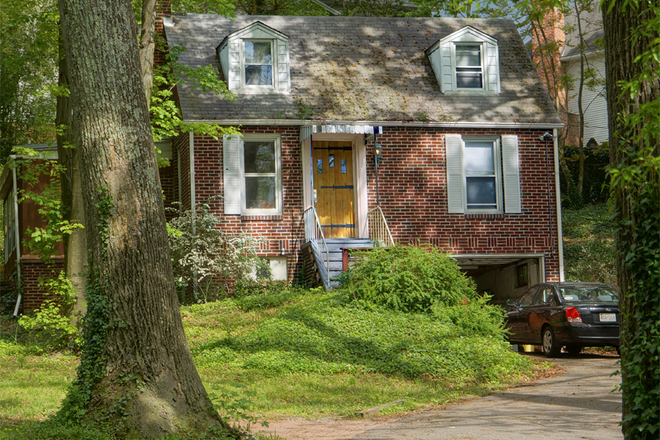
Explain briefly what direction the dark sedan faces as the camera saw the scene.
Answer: facing away from the viewer and to the left of the viewer

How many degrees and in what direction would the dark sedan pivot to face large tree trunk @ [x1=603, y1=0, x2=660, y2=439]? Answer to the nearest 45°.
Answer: approximately 135° to its left

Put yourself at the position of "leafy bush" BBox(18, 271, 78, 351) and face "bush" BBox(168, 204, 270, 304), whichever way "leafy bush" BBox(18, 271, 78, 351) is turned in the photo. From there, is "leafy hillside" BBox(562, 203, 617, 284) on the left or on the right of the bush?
right

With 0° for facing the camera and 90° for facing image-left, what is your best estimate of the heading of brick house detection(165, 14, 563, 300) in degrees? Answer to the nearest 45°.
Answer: approximately 0°

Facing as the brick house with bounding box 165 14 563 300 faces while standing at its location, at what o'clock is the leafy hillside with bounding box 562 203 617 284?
The leafy hillside is roughly at 8 o'clock from the brick house.

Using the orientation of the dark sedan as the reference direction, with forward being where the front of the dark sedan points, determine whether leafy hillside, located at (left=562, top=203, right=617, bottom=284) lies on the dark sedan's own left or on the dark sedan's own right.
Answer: on the dark sedan's own right

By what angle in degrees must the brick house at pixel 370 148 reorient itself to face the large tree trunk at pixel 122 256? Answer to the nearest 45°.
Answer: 0° — it already faces it

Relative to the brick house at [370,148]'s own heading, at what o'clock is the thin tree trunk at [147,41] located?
The thin tree trunk is roughly at 1 o'clock from the brick house.

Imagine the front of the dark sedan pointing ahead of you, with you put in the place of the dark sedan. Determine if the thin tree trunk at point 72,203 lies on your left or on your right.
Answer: on your left

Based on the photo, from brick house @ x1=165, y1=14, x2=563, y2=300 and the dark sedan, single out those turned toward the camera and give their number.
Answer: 1

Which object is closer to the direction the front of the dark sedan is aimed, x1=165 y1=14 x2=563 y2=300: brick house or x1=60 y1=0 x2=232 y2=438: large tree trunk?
the brick house

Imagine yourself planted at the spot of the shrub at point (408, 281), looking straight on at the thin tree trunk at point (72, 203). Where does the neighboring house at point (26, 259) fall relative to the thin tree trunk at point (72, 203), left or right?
right

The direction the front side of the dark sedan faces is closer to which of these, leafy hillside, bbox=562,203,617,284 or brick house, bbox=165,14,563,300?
the brick house

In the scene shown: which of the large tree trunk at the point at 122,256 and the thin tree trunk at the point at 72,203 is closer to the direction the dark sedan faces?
the thin tree trunk

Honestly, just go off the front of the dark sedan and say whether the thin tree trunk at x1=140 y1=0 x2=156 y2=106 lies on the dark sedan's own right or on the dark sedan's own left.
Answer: on the dark sedan's own left

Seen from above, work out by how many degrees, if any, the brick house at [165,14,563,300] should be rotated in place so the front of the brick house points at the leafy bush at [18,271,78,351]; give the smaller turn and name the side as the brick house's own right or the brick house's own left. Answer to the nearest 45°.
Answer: approximately 45° to the brick house's own right

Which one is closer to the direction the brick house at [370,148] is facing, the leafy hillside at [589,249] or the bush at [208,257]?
the bush

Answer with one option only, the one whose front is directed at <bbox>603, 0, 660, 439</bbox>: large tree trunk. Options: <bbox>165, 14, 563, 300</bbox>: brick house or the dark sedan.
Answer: the brick house

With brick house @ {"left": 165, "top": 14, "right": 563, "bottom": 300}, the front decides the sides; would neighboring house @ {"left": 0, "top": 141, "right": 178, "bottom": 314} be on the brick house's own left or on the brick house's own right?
on the brick house's own right
